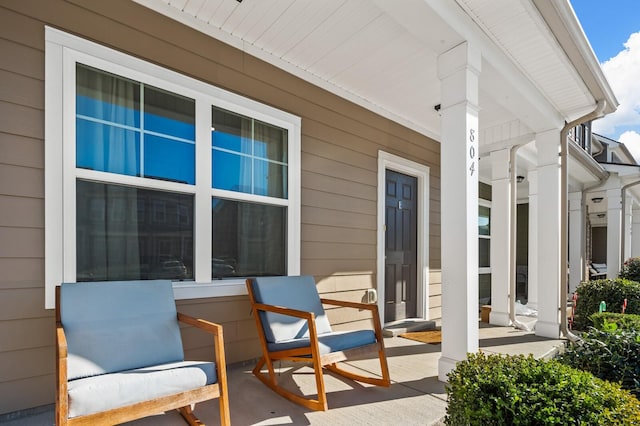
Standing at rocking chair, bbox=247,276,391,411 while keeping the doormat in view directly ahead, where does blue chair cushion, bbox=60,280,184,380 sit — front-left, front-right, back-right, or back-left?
back-left

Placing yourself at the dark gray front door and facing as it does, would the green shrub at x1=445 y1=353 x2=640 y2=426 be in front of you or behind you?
in front

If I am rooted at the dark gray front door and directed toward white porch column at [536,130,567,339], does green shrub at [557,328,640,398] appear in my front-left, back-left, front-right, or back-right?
front-right

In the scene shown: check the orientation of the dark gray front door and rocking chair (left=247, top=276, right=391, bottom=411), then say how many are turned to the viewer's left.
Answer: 0

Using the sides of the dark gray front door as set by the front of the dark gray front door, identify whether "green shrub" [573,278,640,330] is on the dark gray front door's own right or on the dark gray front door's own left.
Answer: on the dark gray front door's own left

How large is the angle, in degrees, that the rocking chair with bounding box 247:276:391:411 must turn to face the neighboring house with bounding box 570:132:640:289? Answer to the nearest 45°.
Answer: approximately 90° to its left

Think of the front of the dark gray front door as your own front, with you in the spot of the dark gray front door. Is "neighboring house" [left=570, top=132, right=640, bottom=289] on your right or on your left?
on your left

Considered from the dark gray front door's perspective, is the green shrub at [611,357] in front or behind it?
in front

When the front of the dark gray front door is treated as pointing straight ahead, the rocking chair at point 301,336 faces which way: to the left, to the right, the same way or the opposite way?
the same way

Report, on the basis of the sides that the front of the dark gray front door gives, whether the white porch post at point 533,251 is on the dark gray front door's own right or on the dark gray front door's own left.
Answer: on the dark gray front door's own left

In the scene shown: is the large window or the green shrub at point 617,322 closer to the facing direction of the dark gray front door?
the green shrub

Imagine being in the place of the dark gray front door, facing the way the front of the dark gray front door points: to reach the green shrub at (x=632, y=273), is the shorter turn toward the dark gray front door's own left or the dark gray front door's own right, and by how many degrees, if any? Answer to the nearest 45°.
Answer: approximately 90° to the dark gray front door's own left

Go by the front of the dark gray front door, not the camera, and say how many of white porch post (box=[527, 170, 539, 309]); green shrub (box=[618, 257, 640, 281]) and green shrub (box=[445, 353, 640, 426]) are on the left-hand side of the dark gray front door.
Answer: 2

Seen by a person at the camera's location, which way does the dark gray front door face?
facing the viewer and to the right of the viewer

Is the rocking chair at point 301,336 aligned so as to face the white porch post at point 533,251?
no

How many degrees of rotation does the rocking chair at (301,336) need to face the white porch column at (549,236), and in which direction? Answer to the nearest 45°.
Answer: approximately 90° to its left

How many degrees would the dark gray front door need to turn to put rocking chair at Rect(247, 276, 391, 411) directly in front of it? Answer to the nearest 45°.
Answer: approximately 45° to its right
